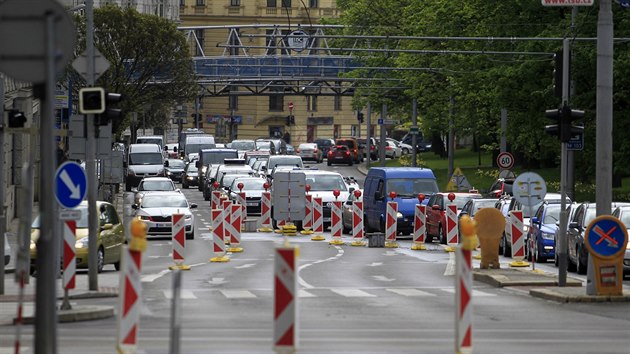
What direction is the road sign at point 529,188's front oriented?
away from the camera

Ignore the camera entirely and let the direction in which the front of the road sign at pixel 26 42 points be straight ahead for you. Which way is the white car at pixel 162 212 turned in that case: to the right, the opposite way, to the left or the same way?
the opposite way

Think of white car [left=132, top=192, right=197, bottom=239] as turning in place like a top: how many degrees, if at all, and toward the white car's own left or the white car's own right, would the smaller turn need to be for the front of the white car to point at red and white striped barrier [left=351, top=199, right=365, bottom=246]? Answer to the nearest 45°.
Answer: approximately 90° to the white car's own left

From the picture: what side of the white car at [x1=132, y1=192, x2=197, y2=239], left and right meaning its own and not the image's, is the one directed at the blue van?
left

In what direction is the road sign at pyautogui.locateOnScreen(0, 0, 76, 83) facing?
away from the camera

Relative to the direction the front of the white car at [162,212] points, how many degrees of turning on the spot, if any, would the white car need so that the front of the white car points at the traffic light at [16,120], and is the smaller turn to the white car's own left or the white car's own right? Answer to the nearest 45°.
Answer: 0° — it already faces it

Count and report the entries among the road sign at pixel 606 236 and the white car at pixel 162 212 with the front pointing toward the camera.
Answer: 2

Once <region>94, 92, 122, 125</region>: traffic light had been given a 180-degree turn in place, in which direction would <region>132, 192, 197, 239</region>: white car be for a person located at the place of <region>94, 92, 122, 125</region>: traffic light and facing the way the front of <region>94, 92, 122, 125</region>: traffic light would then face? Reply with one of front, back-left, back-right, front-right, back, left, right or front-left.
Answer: right
